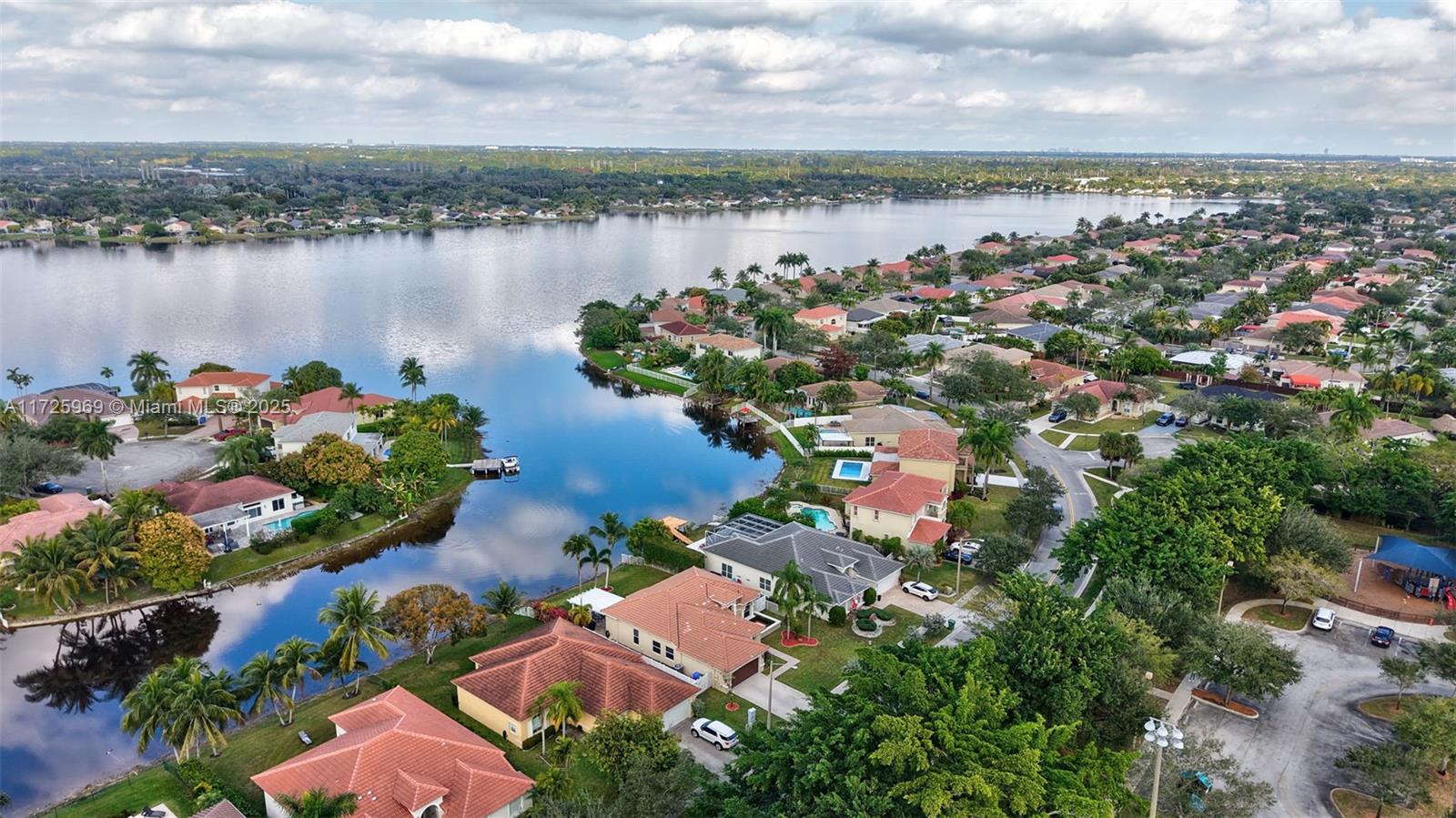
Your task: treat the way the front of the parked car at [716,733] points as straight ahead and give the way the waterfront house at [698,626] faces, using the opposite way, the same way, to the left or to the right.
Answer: the opposite way

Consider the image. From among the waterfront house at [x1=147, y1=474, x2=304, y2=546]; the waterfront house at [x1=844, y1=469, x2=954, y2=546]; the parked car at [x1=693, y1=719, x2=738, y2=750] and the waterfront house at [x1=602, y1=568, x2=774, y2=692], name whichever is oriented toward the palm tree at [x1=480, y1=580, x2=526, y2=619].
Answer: the parked car

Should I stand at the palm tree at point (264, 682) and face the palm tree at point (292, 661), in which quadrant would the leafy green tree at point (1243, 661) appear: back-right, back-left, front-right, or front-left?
front-right

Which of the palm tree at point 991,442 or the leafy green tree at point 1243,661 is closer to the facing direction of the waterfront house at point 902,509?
the leafy green tree

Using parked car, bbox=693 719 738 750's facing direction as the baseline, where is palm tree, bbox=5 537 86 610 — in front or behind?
in front

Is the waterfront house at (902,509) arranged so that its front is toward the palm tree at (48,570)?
no

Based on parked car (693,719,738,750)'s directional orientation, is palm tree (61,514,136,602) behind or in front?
in front

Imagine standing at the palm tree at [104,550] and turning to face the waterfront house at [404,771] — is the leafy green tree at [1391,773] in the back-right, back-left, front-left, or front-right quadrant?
front-left

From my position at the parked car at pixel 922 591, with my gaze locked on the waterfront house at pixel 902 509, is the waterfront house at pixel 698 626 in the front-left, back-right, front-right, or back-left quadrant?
back-left

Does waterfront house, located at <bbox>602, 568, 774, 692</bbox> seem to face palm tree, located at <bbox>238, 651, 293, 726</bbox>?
no

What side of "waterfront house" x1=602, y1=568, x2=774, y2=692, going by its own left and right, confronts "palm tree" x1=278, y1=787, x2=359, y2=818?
right

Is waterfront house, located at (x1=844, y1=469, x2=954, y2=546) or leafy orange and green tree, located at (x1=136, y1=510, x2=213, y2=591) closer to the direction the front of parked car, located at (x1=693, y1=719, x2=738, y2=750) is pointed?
the leafy orange and green tree

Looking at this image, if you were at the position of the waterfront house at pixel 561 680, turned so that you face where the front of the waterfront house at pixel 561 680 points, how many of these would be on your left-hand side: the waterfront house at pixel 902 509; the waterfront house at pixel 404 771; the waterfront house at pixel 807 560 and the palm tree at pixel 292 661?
2

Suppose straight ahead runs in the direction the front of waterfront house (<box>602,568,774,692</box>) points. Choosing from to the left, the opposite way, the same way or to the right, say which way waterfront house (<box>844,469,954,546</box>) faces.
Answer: the same way

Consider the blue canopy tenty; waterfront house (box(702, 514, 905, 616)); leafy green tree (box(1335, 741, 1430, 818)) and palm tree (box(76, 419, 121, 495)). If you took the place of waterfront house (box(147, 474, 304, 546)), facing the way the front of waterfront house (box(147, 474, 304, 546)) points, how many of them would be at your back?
3

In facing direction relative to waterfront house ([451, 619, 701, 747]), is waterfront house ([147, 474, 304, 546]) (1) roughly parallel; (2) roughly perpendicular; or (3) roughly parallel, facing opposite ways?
roughly parallel, facing opposite ways

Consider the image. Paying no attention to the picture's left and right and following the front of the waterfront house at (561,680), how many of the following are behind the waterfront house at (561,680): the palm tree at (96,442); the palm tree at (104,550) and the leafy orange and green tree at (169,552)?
3

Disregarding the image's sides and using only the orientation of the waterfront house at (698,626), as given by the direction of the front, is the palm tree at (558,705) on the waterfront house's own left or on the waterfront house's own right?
on the waterfront house's own right

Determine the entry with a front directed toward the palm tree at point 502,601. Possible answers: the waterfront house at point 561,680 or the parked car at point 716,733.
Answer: the parked car

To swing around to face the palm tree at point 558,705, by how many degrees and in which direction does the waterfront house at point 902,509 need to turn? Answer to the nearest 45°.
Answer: approximately 90° to its right

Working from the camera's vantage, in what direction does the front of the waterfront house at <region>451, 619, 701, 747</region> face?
facing the viewer and to the right of the viewer
